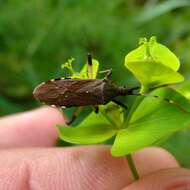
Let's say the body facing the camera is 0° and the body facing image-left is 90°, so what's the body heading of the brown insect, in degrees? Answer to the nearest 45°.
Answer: approximately 270°
